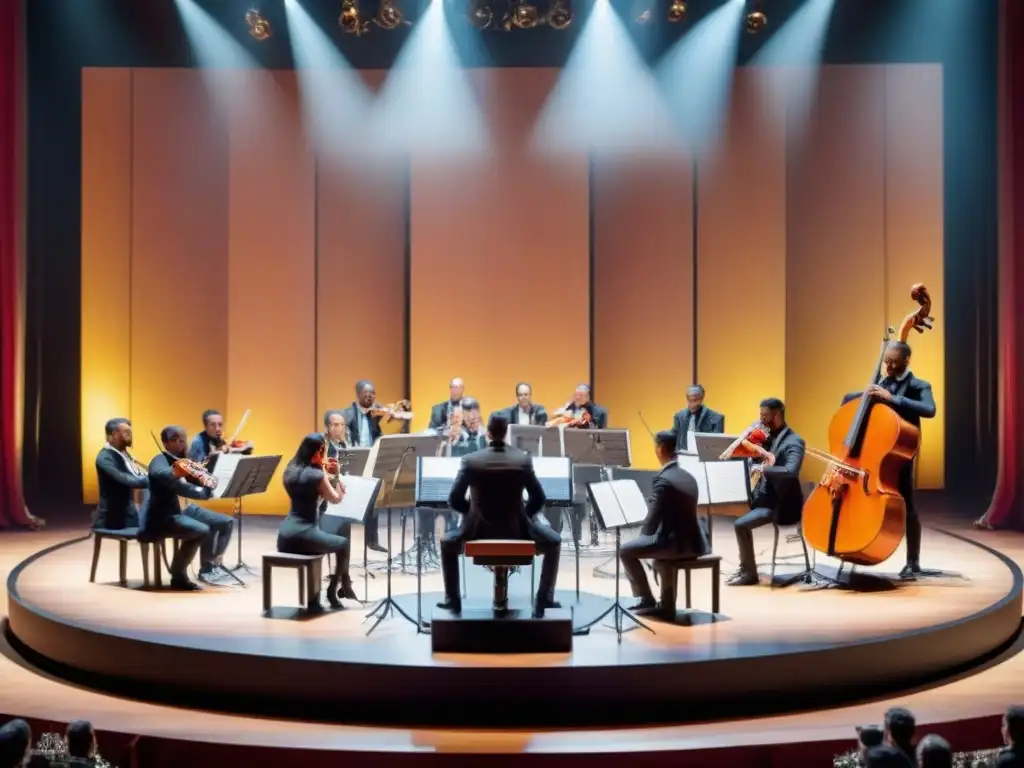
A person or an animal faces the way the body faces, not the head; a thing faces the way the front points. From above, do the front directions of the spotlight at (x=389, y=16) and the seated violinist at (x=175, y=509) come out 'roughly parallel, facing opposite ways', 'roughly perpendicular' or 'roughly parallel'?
roughly perpendicular

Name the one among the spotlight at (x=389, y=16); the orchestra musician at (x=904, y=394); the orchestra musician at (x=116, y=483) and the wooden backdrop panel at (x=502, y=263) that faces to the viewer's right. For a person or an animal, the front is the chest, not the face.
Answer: the orchestra musician at (x=116, y=483)

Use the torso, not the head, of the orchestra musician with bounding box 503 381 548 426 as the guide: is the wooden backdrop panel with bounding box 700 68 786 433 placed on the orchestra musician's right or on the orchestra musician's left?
on the orchestra musician's left

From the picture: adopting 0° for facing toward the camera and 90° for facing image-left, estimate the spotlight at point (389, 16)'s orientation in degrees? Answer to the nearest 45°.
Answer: approximately 0°

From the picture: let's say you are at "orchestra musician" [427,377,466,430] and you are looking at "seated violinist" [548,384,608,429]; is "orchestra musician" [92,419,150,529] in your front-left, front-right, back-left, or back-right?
back-right

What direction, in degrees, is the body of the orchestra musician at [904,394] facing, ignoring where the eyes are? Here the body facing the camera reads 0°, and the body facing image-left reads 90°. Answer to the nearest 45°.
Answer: approximately 45°

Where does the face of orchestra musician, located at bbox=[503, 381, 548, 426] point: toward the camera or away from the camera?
toward the camera

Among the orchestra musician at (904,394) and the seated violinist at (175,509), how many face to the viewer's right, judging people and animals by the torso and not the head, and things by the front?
1

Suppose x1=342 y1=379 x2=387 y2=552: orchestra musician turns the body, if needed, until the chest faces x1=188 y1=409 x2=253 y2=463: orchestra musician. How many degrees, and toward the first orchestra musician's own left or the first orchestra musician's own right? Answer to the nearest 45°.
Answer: approximately 90° to the first orchestra musician's own right

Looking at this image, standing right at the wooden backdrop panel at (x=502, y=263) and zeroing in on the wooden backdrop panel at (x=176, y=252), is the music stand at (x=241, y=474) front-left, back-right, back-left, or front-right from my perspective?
front-left

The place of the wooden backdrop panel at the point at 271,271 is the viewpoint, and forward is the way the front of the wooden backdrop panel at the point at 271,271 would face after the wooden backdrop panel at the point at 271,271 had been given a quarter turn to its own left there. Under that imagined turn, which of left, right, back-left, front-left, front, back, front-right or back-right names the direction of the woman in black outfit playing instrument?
right

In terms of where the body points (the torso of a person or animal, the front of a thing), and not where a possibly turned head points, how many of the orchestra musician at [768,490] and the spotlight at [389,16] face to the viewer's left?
1

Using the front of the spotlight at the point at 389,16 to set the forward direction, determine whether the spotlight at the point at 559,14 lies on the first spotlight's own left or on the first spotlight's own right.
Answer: on the first spotlight's own left

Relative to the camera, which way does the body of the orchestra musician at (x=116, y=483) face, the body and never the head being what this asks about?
to the viewer's right

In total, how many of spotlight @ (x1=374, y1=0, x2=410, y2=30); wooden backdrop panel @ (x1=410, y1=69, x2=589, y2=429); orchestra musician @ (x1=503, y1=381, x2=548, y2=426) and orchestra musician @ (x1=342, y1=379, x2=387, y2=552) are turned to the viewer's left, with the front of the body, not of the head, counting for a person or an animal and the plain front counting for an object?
0
